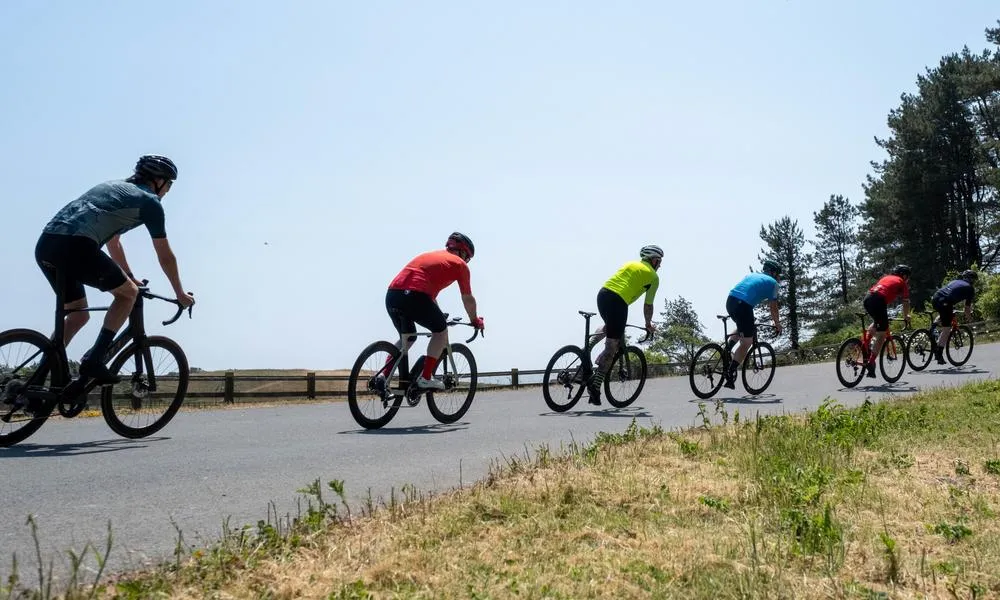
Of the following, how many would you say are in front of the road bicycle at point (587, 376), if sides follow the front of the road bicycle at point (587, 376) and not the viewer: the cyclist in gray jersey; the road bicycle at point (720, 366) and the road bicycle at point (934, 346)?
2

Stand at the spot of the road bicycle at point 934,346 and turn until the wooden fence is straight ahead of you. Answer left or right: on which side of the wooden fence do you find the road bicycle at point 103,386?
left

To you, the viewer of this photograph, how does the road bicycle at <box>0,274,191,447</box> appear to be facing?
facing away from the viewer and to the right of the viewer

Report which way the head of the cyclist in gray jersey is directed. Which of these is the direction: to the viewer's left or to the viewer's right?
to the viewer's right

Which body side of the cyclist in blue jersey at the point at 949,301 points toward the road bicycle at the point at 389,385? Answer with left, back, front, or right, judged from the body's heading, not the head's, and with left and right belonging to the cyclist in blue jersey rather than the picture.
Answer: back

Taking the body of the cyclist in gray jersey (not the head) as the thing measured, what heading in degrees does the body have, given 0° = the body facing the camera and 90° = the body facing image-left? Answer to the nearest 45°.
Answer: approximately 225°

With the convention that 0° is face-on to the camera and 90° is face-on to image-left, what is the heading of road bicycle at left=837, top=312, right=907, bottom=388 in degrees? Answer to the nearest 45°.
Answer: approximately 225°

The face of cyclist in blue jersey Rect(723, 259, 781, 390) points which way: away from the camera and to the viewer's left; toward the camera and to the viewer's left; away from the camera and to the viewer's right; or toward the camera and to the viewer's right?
away from the camera and to the viewer's right

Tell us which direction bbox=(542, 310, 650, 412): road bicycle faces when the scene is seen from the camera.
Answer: facing away from the viewer and to the right of the viewer

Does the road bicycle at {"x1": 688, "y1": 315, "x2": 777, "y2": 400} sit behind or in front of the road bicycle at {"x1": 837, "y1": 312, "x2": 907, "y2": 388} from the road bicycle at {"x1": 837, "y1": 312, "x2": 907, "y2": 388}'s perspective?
behind
